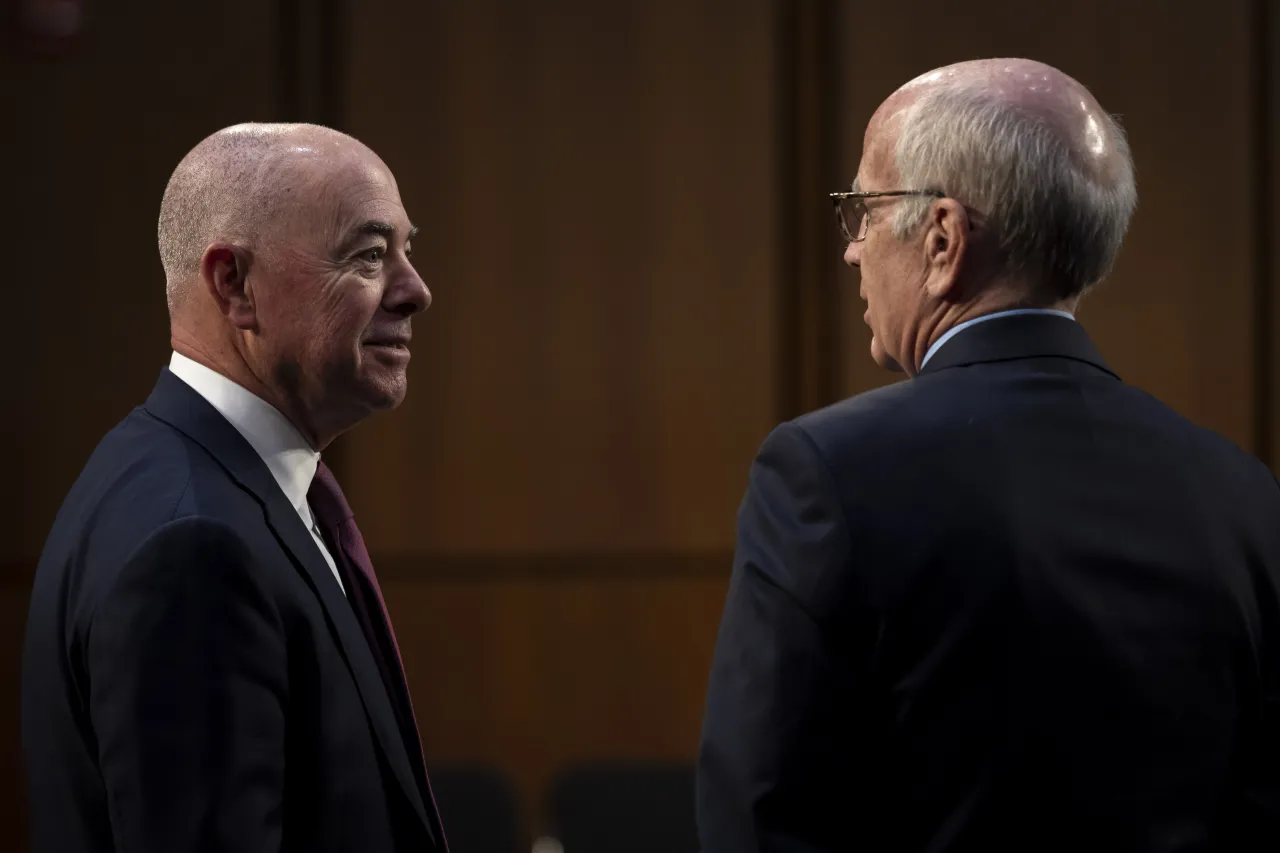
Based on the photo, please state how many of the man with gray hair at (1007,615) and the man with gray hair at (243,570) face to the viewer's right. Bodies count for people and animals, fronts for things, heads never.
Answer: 1

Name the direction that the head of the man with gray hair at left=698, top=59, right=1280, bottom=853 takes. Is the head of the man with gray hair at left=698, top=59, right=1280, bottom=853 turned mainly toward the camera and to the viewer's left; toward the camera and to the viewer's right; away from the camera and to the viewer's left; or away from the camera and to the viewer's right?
away from the camera and to the viewer's left

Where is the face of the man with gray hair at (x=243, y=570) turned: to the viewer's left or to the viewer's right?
to the viewer's right

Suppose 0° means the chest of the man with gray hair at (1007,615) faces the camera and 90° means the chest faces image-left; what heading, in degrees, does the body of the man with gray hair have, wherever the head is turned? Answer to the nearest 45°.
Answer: approximately 135°

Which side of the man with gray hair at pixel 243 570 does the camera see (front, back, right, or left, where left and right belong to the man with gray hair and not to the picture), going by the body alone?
right
